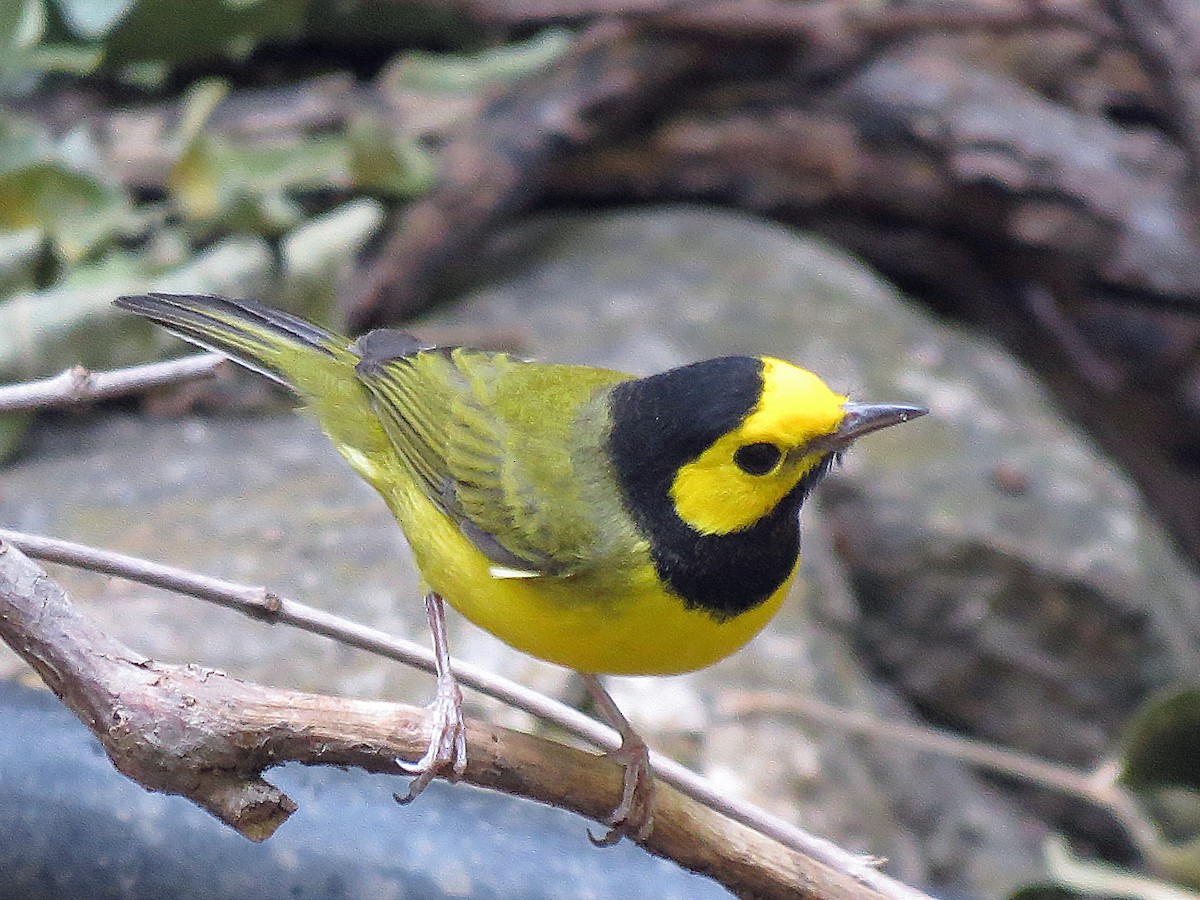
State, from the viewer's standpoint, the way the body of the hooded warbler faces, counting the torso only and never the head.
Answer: to the viewer's right
